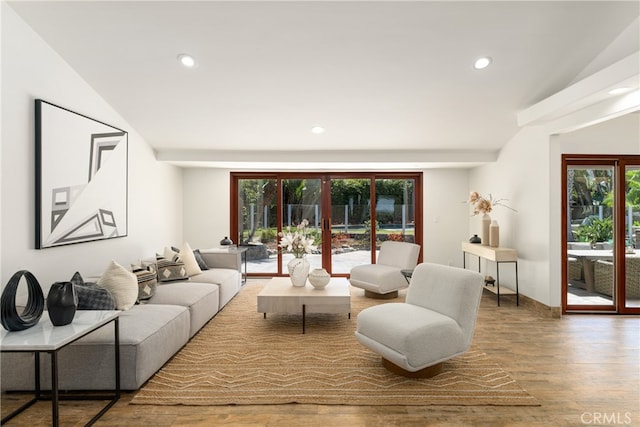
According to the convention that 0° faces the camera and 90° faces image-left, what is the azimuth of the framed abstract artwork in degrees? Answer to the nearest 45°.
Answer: approximately 315°

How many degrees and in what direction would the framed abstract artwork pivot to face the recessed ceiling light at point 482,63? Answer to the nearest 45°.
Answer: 0° — it already faces it
